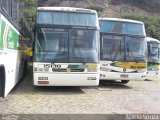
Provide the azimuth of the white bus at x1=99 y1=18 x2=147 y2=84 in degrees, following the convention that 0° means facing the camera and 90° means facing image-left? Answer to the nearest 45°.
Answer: approximately 0°

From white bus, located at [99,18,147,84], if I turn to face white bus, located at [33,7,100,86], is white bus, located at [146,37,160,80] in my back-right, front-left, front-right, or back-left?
back-right

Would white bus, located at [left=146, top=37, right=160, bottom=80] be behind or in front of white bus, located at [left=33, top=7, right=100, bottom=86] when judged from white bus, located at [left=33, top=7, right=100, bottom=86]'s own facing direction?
behind

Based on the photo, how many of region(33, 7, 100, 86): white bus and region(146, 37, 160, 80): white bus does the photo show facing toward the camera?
2

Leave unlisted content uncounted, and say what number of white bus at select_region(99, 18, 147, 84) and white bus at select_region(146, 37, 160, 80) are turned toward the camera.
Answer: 2

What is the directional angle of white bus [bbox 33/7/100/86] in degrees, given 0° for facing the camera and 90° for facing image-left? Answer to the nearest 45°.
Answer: approximately 0°

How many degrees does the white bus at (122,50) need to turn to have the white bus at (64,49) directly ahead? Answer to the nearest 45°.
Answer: approximately 45° to its right
